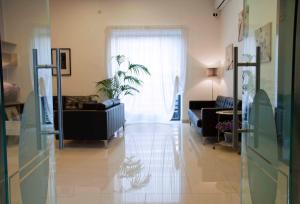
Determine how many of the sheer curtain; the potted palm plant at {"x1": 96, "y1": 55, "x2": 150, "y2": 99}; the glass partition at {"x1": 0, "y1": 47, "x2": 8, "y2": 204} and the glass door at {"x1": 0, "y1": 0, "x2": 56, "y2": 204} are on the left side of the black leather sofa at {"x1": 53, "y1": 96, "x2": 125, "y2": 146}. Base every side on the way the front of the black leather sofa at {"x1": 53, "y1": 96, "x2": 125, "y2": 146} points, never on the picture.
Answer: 2
